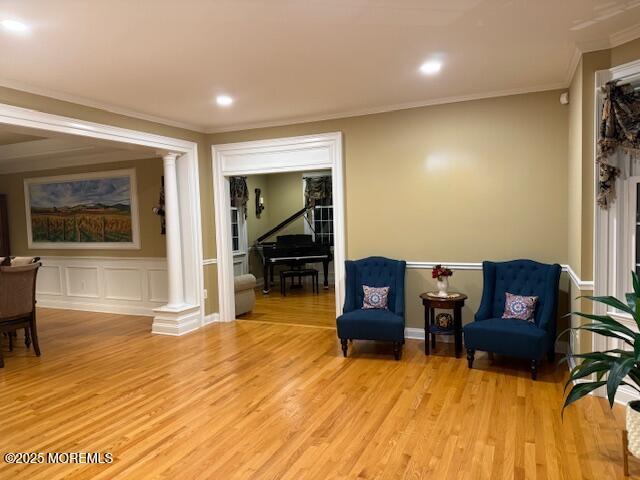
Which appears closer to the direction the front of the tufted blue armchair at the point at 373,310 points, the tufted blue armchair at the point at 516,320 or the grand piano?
the tufted blue armchair

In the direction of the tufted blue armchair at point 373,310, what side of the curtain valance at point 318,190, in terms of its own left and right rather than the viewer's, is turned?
front

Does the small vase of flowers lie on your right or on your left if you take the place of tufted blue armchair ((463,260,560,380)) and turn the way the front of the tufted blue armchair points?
on your right

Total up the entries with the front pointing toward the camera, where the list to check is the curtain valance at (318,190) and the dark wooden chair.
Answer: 1

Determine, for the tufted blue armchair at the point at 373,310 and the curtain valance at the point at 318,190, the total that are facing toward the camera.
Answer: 2

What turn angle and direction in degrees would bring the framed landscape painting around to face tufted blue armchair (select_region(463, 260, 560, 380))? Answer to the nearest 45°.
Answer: approximately 90° to its left

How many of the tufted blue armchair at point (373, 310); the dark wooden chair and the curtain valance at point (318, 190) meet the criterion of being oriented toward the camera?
2

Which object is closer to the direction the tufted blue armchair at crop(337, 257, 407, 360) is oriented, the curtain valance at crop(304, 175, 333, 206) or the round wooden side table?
the round wooden side table
